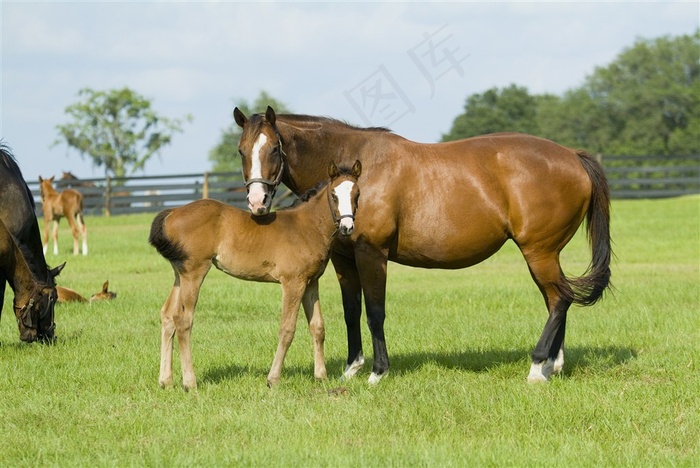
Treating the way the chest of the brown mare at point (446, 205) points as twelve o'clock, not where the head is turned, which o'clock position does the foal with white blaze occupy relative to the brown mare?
The foal with white blaze is roughly at 11 o'clock from the brown mare.

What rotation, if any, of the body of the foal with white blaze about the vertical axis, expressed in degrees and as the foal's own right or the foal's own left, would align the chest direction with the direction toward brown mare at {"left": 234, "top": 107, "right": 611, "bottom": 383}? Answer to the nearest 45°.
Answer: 0° — it already faces it

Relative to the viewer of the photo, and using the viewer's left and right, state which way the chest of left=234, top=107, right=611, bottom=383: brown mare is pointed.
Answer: facing to the left of the viewer

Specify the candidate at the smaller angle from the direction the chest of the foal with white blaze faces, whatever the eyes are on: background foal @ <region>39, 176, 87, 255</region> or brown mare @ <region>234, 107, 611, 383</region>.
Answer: the brown mare

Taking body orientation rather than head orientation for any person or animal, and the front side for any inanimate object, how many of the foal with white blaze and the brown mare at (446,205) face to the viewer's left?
1

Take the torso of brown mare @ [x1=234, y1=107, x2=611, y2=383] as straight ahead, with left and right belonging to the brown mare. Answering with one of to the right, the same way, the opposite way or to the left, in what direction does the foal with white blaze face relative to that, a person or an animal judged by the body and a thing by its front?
the opposite way

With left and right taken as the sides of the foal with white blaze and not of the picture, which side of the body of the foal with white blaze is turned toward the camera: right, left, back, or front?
right

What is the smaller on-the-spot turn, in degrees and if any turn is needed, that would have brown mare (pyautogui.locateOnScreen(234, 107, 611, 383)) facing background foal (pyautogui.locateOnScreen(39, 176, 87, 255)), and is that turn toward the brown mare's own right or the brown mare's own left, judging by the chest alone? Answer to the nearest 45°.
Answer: approximately 45° to the brown mare's own right
